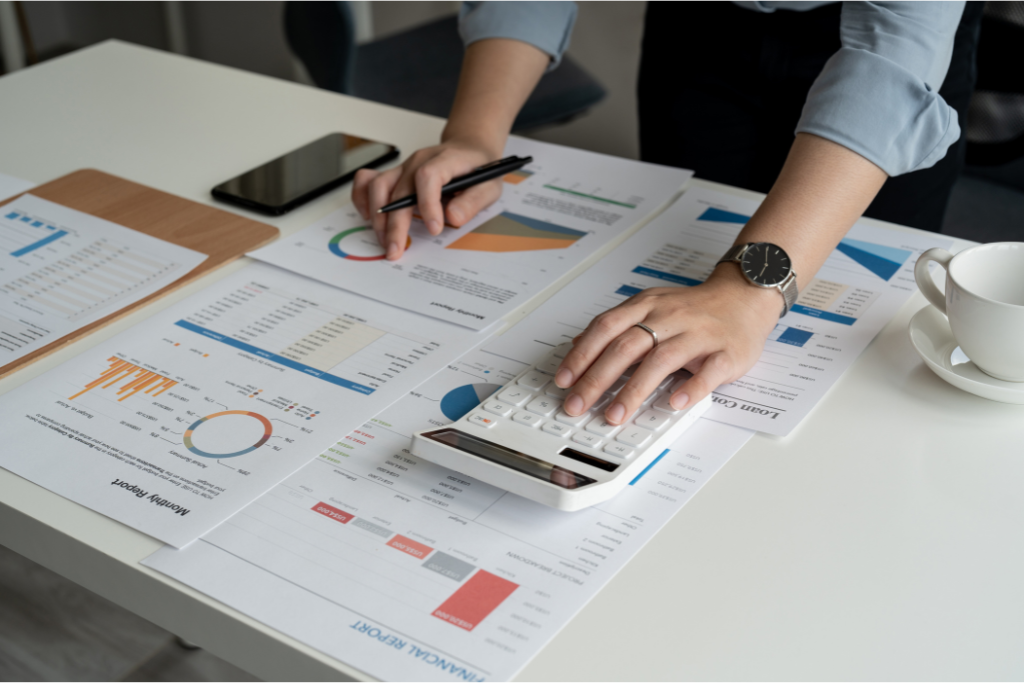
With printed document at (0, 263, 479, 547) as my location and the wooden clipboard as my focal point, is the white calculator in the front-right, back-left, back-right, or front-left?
back-right

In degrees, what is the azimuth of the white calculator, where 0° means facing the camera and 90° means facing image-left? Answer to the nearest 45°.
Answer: approximately 225°

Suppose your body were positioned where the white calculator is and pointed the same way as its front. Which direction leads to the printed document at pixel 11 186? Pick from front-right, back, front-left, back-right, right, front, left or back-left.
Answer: left
